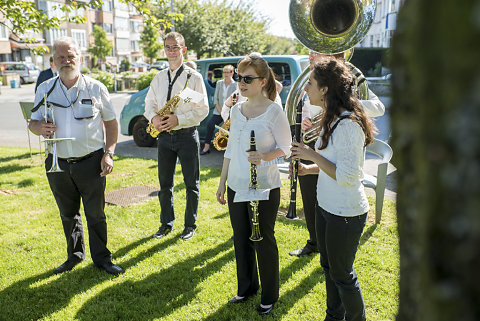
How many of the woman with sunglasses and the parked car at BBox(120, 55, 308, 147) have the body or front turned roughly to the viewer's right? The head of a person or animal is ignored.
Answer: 0

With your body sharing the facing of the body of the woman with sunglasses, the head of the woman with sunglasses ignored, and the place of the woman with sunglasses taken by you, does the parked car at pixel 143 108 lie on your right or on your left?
on your right

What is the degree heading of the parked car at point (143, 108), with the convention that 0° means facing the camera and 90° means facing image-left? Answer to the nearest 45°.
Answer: approximately 90°

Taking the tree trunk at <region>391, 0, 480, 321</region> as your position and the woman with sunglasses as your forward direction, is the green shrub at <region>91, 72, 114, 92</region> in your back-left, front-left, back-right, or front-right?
front-left

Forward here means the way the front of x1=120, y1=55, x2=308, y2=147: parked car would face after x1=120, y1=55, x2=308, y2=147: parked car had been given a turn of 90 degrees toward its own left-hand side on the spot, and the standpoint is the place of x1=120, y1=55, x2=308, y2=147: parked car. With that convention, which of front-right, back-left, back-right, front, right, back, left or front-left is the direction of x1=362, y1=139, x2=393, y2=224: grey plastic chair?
front-left

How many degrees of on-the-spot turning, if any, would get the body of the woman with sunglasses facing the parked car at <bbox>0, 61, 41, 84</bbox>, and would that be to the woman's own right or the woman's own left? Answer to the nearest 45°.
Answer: approximately 90° to the woman's own right

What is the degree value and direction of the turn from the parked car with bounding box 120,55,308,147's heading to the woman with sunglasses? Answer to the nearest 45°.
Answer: approximately 90° to its left

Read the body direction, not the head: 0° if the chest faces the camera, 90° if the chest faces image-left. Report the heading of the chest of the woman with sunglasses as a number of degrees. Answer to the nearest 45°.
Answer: approximately 45°

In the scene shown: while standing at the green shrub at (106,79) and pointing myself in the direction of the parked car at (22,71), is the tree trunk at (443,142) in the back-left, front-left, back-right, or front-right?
back-left

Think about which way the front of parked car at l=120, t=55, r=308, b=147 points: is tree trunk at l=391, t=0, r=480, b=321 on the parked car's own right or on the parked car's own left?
on the parked car's own left
